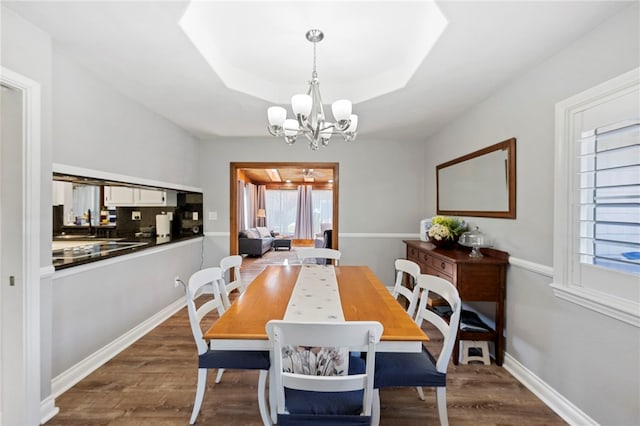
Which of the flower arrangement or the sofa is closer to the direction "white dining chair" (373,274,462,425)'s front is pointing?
the sofa

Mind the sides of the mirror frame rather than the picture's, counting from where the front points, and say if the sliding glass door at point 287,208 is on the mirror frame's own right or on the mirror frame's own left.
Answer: on the mirror frame's own right

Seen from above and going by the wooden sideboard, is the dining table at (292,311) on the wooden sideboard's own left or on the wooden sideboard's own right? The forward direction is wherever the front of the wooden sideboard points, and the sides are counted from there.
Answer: on the wooden sideboard's own left

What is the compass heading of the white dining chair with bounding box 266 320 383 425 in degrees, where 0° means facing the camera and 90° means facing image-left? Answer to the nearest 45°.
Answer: approximately 180°

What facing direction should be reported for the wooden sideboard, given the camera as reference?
facing to the left of the viewer

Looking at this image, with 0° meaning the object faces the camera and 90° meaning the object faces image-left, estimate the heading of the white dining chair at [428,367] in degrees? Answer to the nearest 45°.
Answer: approximately 90°

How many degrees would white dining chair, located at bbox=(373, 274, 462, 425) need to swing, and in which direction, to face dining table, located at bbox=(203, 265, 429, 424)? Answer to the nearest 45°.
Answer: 0° — it already faces it

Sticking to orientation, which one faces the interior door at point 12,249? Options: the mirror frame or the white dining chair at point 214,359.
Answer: the mirror frame

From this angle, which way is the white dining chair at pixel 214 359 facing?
to the viewer's right

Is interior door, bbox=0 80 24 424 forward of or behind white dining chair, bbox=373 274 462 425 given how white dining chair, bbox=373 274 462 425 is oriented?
forward

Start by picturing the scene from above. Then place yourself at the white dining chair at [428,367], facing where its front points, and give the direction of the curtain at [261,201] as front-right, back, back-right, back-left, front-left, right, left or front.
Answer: front-right

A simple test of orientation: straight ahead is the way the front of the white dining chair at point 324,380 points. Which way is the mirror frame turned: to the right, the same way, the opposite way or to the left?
to the left

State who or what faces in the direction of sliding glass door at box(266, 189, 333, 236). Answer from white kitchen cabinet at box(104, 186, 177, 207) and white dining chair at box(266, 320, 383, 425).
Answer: the white dining chair

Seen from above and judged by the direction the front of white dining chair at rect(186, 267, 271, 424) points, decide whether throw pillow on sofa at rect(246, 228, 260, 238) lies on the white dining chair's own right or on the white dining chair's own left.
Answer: on the white dining chair's own left

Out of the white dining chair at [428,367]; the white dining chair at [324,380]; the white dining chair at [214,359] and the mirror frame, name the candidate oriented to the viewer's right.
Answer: the white dining chair at [214,359]

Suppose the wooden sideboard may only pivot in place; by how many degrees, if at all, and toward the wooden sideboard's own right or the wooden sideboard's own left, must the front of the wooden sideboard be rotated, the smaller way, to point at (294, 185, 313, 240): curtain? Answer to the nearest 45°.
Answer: approximately 45° to the wooden sideboard's own right
